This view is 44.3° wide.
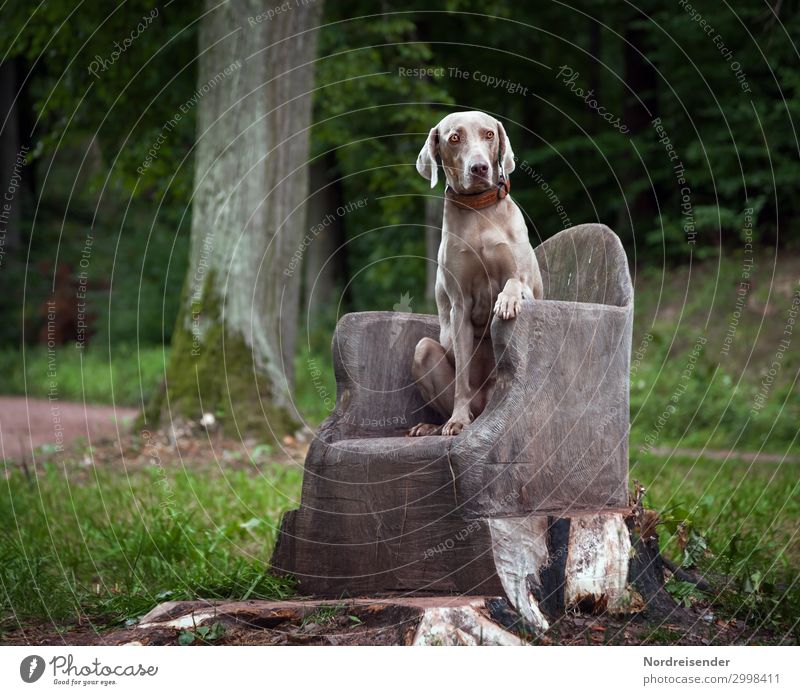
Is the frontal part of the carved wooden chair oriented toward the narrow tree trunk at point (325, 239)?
no

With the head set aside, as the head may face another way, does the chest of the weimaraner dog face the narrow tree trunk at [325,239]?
no

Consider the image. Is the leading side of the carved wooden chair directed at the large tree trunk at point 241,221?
no

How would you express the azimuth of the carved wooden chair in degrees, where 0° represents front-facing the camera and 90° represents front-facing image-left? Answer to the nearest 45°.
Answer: approximately 45°

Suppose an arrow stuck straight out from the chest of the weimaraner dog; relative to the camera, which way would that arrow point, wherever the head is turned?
toward the camera

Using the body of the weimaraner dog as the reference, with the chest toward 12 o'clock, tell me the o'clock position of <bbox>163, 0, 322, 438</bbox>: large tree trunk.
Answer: The large tree trunk is roughly at 5 o'clock from the weimaraner dog.
